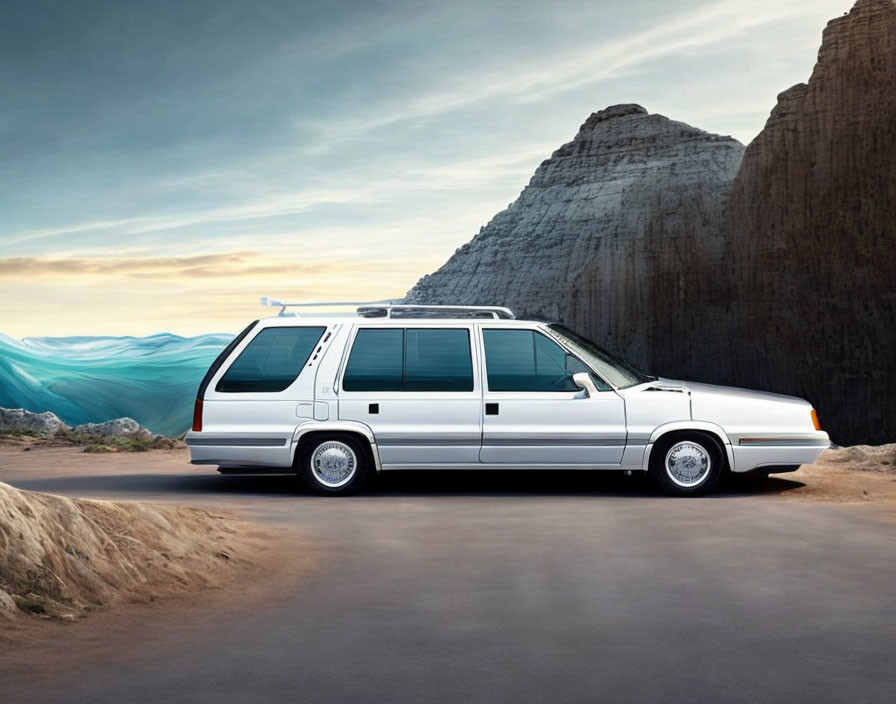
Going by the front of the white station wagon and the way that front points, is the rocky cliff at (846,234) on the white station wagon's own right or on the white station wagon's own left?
on the white station wagon's own left

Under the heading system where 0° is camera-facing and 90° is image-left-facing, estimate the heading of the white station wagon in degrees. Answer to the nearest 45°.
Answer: approximately 270°

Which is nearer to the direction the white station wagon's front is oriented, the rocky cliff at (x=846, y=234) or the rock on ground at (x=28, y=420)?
the rocky cliff

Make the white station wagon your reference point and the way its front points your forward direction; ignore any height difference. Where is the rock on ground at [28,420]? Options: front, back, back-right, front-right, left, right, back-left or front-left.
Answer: back-left
